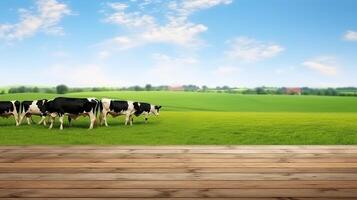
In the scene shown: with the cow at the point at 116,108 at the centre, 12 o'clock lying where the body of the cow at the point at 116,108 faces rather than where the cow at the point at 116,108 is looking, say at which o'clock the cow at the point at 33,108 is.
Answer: the cow at the point at 33,108 is roughly at 6 o'clock from the cow at the point at 116,108.

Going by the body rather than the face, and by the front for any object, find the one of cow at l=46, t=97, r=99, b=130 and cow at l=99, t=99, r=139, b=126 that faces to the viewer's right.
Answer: cow at l=99, t=99, r=139, b=126

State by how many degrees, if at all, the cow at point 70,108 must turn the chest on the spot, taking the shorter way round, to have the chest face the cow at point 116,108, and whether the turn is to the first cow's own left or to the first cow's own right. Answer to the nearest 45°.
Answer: approximately 135° to the first cow's own right

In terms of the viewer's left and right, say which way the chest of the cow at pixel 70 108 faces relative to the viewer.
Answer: facing to the left of the viewer

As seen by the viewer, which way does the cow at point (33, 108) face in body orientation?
to the viewer's right

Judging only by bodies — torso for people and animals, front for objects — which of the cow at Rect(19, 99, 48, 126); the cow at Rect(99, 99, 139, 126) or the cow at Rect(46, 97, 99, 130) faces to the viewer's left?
the cow at Rect(46, 97, 99, 130)

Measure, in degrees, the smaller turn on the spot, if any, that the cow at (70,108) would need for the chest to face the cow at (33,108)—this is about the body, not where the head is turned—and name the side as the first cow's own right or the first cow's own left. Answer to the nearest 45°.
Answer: approximately 45° to the first cow's own right

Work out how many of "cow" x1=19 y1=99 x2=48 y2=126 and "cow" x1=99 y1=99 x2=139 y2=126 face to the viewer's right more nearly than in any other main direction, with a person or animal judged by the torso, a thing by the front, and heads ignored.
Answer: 2

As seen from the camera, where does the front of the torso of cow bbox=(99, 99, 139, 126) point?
to the viewer's right
